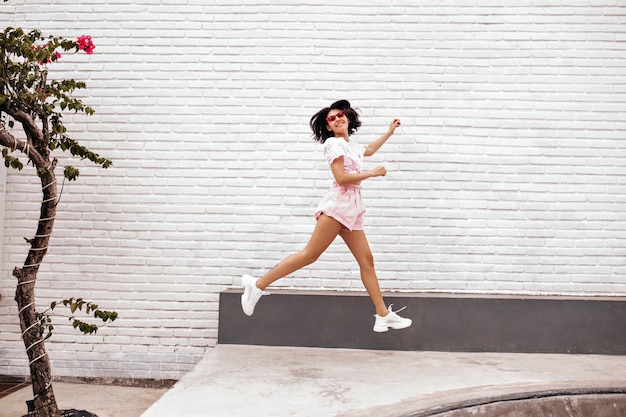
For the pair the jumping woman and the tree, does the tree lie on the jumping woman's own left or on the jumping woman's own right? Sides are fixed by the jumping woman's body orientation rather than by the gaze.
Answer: on the jumping woman's own right

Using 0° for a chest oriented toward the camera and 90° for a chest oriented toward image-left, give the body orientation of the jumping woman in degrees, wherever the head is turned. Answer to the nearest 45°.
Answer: approximately 315°
